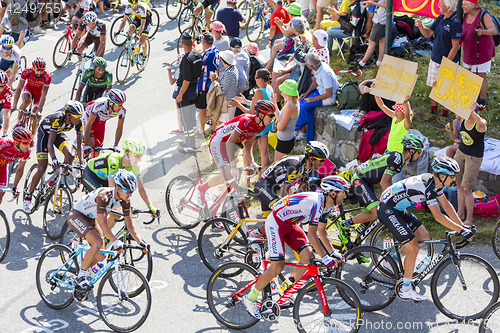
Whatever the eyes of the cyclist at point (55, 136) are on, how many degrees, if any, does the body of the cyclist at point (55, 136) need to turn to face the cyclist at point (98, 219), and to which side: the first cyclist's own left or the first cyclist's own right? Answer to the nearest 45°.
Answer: approximately 45° to the first cyclist's own right

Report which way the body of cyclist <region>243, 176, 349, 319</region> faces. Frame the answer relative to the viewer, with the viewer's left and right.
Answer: facing to the right of the viewer

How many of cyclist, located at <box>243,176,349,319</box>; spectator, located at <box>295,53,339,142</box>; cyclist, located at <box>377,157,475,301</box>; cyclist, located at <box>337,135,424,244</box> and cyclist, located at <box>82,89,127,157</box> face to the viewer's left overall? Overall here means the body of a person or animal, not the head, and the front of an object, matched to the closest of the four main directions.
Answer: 1

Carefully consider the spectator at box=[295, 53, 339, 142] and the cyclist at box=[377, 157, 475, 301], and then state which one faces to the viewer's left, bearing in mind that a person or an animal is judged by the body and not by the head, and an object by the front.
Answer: the spectator

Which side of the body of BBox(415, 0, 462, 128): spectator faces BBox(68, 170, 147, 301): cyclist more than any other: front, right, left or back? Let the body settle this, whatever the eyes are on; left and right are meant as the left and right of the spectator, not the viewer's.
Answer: front

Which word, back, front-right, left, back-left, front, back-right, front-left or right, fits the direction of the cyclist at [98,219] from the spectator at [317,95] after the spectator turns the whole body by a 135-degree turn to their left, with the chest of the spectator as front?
right

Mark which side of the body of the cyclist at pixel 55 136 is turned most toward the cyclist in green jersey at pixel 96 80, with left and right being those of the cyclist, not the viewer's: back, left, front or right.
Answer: left

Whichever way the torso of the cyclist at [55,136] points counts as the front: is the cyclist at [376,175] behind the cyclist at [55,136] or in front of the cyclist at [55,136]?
in front

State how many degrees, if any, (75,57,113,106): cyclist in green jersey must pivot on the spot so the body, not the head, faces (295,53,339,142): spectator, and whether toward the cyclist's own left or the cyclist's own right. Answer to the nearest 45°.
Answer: approximately 90° to the cyclist's own left

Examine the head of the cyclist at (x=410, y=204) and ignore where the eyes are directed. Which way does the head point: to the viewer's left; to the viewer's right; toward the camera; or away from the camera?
to the viewer's right

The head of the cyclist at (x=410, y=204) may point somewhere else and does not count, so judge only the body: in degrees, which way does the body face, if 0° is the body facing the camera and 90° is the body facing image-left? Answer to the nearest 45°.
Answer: approximately 270°

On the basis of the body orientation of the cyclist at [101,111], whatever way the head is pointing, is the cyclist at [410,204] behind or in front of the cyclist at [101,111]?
in front
